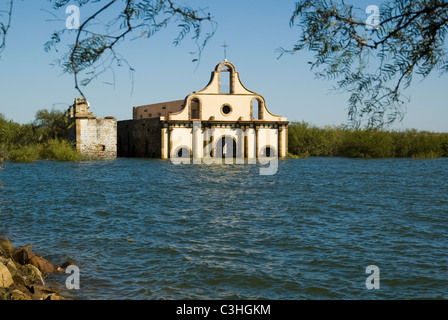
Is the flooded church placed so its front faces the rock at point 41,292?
yes

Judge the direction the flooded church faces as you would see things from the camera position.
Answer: facing the viewer

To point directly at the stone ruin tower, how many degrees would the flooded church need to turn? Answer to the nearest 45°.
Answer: approximately 90° to its right

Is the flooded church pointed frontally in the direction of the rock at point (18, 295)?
yes

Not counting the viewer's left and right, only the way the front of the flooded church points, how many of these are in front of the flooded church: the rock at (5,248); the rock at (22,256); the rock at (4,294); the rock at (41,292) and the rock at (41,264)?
5

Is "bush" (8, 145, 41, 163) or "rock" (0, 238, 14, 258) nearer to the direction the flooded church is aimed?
the rock

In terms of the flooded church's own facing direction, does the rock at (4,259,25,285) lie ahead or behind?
ahead

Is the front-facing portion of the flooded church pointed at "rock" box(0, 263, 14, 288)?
yes

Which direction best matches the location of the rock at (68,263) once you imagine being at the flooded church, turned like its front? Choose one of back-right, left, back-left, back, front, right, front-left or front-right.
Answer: front

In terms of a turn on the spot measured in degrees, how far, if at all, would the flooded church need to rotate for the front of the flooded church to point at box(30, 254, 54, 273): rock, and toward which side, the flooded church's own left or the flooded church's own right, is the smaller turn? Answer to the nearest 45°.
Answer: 0° — it already faces it

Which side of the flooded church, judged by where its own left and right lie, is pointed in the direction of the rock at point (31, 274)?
front

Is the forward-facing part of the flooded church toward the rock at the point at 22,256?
yes

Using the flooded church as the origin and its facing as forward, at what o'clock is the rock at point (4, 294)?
The rock is roughly at 12 o'clock from the flooded church.

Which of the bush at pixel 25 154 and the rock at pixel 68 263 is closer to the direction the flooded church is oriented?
the rock
